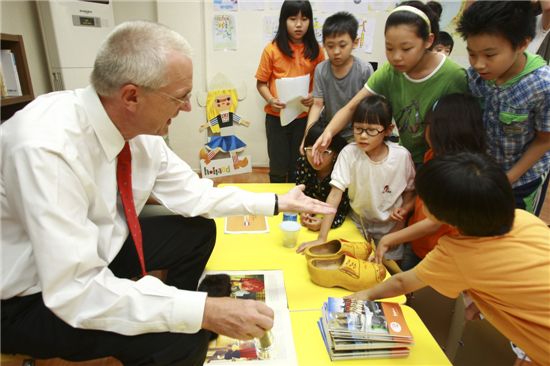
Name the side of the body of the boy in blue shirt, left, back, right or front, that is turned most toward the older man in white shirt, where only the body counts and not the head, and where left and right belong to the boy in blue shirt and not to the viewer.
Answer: front

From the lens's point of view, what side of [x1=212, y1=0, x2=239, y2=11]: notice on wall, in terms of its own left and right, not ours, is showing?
front

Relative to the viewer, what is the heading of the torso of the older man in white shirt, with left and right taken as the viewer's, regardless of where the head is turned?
facing to the right of the viewer

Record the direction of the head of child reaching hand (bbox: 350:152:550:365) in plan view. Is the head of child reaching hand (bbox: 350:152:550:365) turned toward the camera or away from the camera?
away from the camera

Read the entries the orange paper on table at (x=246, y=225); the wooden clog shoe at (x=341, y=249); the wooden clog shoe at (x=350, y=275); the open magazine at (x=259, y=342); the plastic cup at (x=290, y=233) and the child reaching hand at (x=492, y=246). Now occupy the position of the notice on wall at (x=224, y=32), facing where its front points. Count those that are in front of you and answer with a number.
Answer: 6

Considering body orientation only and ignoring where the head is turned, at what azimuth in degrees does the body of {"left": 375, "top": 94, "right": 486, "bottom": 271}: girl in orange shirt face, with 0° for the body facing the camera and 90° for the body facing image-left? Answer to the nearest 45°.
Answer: approximately 90°

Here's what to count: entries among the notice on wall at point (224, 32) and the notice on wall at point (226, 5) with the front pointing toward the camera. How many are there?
2

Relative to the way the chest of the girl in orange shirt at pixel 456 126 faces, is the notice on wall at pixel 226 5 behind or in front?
in front

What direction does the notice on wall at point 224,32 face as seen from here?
toward the camera

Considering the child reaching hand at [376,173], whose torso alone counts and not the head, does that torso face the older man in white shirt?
yes
